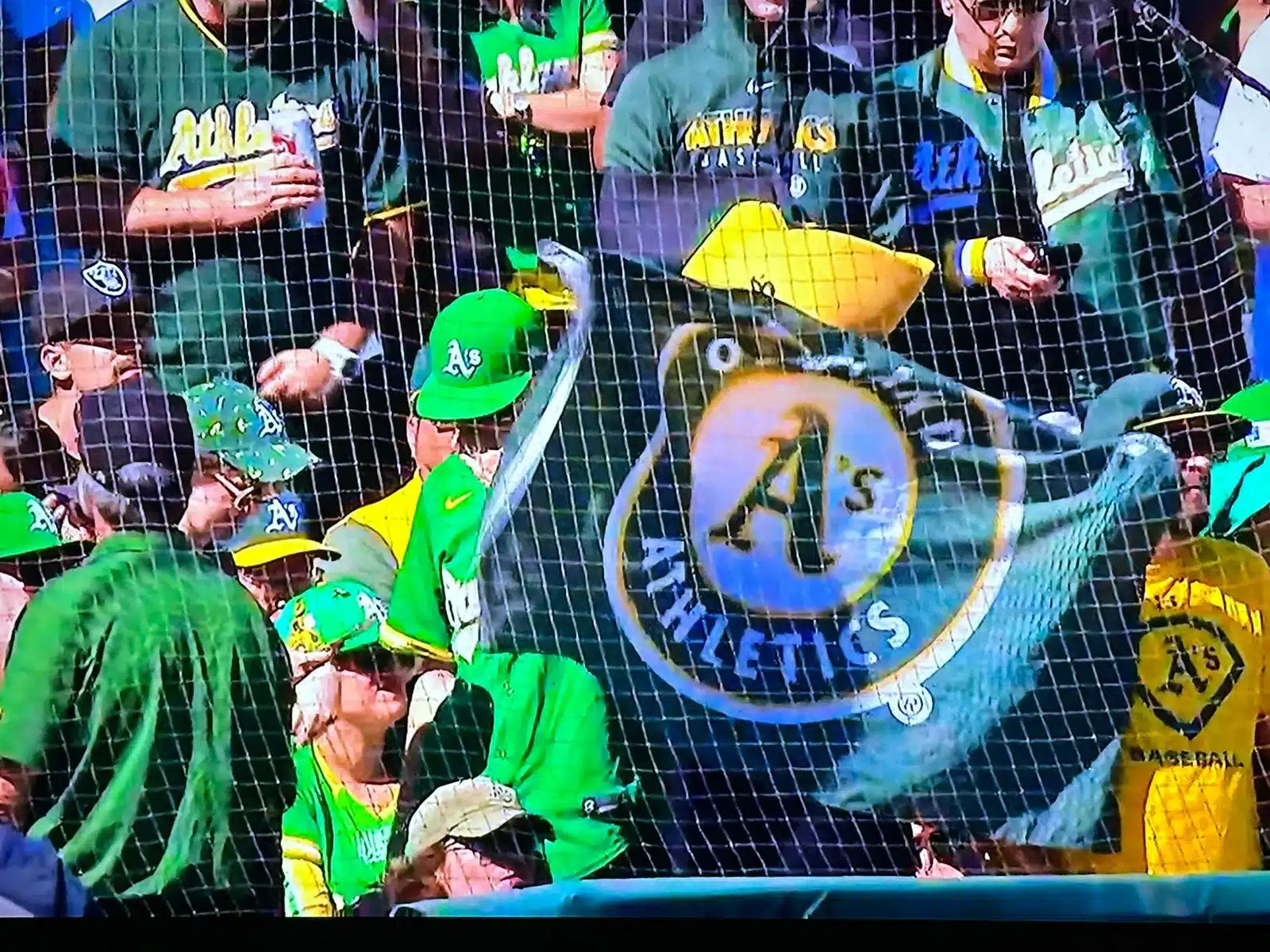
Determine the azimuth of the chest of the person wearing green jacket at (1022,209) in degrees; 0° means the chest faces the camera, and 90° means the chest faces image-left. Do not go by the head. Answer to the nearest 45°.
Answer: approximately 0°

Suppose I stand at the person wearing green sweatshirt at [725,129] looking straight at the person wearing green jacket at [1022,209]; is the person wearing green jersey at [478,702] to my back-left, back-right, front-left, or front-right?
back-right
